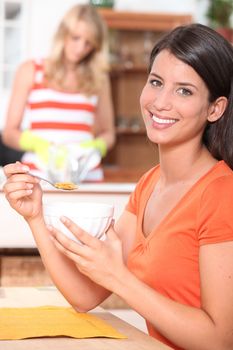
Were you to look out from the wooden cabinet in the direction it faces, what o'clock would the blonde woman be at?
The blonde woman is roughly at 12 o'clock from the wooden cabinet.

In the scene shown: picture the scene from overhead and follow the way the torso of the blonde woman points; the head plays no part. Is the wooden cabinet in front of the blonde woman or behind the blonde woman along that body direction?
behind

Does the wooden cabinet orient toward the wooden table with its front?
yes

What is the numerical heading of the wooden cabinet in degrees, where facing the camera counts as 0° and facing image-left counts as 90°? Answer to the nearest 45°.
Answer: approximately 0°

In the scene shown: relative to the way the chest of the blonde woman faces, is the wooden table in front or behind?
in front

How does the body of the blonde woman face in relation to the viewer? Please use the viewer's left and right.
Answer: facing the viewer

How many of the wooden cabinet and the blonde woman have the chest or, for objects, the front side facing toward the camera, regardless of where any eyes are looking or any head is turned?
2

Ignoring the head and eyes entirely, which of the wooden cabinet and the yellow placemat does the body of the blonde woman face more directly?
the yellow placemat

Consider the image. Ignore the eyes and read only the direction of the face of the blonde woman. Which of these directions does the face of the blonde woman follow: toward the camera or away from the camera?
toward the camera

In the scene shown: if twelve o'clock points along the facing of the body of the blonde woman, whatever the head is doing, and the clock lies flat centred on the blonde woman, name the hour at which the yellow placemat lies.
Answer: The yellow placemat is roughly at 12 o'clock from the blonde woman.

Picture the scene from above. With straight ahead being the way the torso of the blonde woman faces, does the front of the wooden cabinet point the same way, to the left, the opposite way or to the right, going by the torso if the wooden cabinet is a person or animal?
the same way

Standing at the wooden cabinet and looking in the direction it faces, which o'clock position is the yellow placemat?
The yellow placemat is roughly at 12 o'clock from the wooden cabinet.
